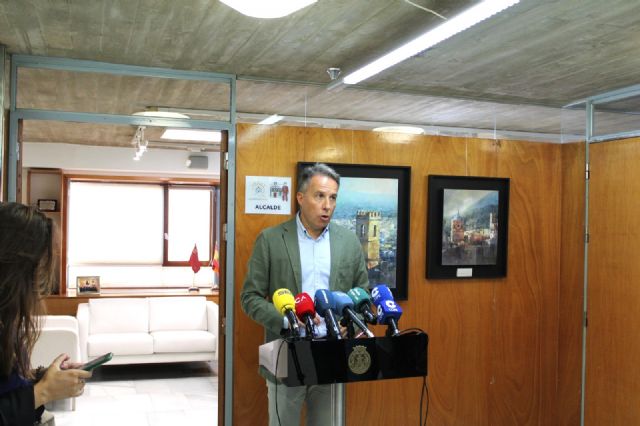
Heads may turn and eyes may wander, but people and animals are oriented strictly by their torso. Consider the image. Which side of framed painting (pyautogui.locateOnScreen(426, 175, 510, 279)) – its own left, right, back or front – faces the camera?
front

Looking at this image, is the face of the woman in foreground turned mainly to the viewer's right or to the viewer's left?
to the viewer's right

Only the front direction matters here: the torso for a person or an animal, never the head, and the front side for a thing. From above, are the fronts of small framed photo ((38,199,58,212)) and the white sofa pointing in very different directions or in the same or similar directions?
same or similar directions

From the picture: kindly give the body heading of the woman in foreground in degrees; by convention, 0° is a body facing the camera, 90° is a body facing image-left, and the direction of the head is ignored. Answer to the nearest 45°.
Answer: approximately 270°

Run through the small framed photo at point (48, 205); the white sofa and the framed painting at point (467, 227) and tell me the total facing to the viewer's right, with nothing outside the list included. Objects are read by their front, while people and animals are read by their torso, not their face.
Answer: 0

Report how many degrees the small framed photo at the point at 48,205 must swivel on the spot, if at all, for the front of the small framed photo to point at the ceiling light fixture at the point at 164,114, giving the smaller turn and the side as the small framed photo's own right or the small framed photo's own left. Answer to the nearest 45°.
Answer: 0° — it already faces it

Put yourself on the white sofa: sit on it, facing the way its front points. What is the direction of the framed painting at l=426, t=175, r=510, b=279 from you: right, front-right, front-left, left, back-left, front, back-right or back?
front-left

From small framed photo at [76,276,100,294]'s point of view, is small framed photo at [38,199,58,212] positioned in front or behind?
behind

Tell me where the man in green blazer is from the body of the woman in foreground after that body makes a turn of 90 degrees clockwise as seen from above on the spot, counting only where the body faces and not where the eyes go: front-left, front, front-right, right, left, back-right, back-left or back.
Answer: back-left

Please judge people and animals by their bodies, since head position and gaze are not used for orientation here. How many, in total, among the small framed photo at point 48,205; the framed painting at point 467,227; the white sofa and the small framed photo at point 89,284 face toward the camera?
4

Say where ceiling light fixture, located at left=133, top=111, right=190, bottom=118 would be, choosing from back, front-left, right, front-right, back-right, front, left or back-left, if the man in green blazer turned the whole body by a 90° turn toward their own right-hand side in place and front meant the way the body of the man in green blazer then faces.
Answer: right

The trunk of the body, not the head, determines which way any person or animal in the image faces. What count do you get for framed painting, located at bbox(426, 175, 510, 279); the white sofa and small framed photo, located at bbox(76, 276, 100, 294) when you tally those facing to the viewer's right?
0

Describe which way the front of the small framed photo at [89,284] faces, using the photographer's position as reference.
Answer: facing the viewer

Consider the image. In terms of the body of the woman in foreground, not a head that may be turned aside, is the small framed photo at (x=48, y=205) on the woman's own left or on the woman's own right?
on the woman's own left
